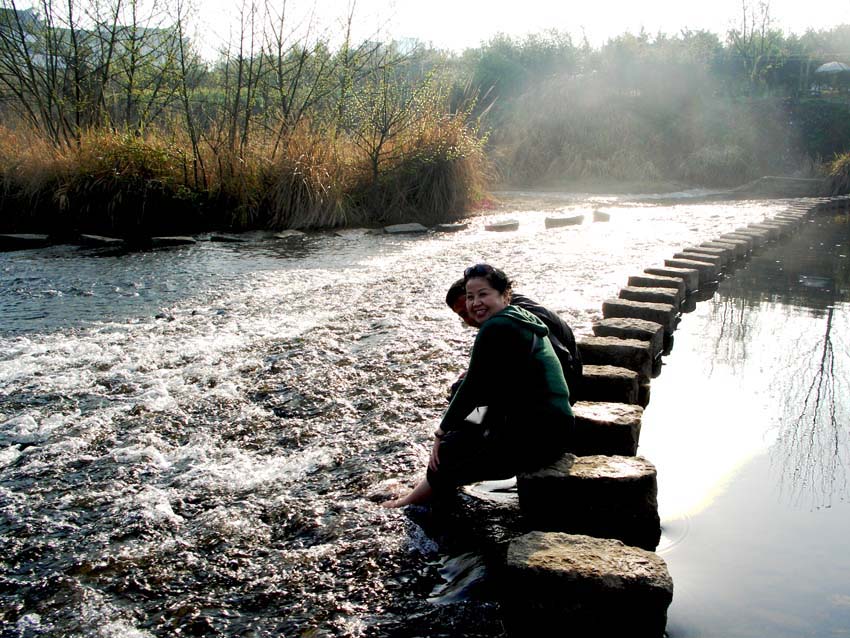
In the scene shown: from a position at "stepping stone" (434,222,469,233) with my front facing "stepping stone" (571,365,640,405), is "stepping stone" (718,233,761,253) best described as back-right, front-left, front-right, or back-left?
front-left

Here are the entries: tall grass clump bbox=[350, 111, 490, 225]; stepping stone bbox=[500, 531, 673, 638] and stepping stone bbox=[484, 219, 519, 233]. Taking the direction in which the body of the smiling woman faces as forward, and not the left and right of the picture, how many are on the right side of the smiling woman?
2

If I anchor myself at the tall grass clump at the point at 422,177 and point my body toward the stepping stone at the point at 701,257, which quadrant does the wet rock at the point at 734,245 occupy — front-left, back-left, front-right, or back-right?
front-left

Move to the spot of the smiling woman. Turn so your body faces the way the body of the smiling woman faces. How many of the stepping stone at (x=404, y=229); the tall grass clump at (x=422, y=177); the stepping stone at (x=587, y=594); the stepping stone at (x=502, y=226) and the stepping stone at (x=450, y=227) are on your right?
4

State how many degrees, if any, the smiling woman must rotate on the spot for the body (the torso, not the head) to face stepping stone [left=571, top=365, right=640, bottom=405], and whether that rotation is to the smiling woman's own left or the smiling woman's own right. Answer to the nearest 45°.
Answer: approximately 135° to the smiling woman's own right

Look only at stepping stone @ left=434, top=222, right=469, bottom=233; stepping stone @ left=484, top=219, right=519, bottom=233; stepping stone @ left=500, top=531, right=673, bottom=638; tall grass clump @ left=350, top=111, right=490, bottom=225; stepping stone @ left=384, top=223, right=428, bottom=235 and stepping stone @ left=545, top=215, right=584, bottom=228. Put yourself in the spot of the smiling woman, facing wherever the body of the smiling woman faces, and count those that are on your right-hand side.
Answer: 5

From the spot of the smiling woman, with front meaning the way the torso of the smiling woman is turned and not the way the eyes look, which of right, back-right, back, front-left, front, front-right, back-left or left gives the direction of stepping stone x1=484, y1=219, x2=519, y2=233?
right

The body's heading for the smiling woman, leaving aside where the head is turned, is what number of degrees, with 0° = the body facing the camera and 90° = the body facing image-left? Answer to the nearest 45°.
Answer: approximately 90°

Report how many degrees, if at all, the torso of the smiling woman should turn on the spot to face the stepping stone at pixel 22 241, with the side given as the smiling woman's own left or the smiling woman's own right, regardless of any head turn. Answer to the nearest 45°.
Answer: approximately 45° to the smiling woman's own right

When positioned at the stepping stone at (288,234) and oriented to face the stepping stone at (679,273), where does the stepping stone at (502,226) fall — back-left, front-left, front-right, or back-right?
front-left

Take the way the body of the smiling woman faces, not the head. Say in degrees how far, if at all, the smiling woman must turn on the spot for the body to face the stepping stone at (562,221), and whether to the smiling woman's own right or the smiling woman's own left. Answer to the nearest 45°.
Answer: approximately 90° to the smiling woman's own right

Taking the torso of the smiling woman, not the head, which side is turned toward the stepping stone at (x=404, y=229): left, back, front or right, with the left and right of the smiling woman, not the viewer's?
right
